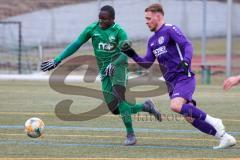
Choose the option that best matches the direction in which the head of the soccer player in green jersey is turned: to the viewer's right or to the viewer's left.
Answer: to the viewer's left

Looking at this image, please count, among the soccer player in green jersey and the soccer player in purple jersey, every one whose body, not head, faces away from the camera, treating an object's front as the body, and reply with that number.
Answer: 0

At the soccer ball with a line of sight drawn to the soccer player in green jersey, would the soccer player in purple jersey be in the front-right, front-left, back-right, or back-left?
front-right

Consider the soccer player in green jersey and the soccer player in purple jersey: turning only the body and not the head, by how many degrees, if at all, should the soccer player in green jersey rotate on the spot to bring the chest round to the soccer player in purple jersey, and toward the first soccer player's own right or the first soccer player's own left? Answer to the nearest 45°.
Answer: approximately 90° to the first soccer player's own left

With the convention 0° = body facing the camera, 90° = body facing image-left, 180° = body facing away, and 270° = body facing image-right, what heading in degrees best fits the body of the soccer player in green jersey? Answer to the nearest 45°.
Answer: approximately 45°

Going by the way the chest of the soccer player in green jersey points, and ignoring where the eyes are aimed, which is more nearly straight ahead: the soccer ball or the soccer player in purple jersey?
the soccer ball

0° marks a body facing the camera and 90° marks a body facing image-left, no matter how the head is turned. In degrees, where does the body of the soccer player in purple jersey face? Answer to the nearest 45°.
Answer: approximately 45°

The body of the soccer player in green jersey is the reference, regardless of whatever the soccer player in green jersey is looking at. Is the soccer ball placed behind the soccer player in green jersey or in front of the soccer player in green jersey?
in front

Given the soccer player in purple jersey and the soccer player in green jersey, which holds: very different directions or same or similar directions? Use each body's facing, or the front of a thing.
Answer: same or similar directions
